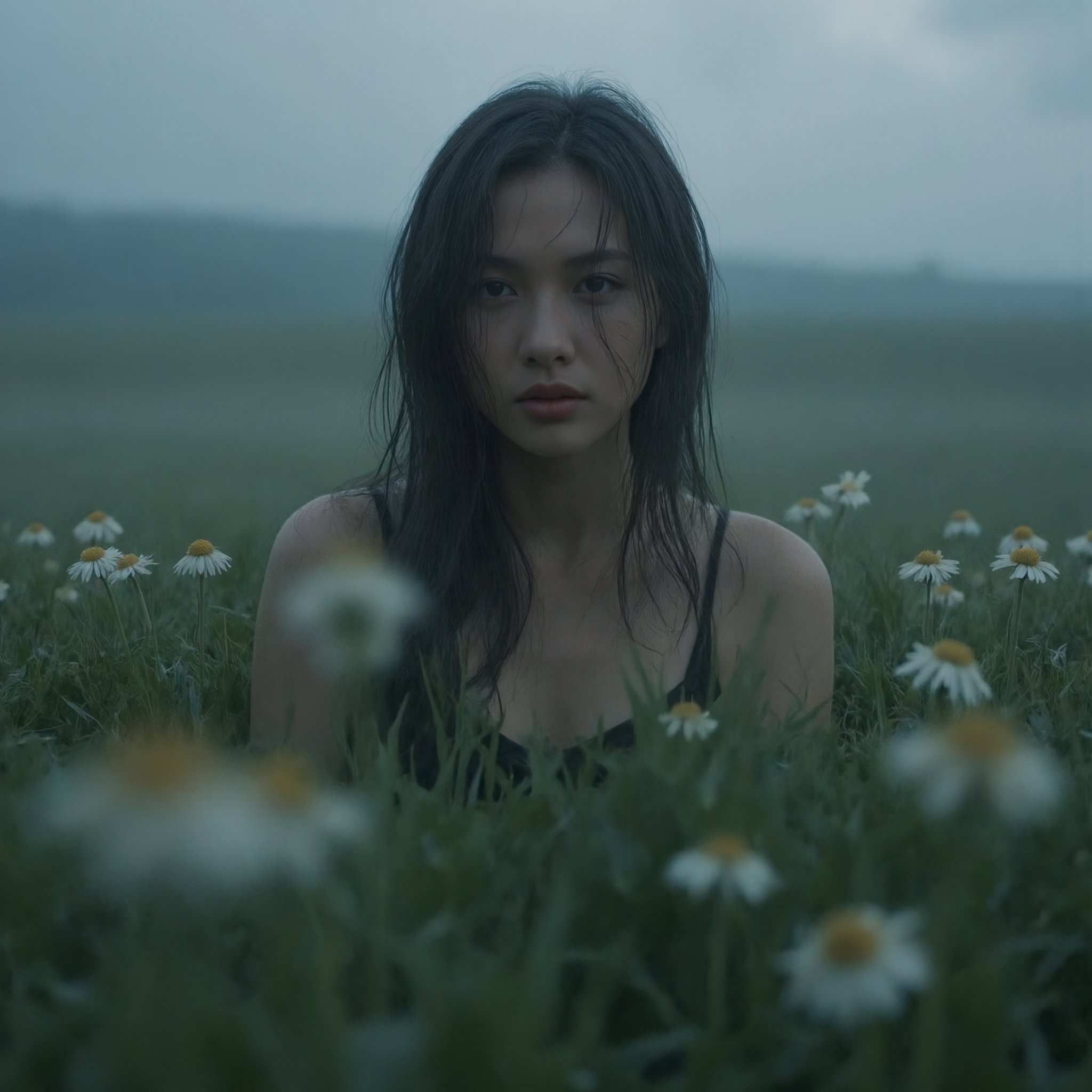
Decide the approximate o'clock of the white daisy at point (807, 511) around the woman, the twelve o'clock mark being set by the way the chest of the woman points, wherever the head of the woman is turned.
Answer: The white daisy is roughly at 7 o'clock from the woman.

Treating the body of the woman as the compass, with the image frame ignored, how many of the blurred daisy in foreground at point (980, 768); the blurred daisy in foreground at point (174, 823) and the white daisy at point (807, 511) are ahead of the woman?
2

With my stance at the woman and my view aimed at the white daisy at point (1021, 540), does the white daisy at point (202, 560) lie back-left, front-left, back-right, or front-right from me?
back-left

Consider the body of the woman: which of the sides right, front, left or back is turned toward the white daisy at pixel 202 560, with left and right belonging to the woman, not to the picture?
right

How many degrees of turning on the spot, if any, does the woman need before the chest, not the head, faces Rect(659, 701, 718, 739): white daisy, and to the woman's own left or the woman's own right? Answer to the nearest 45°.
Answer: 0° — they already face it

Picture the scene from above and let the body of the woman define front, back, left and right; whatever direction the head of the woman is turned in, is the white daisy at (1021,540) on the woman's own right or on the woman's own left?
on the woman's own left

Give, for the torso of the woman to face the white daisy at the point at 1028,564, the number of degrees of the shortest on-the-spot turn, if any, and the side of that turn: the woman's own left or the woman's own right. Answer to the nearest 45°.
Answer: approximately 90° to the woman's own left

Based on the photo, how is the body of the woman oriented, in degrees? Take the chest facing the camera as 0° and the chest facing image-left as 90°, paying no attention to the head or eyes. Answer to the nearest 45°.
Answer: approximately 0°

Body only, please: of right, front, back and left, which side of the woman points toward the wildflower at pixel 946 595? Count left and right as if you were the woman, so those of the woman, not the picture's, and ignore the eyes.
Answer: left

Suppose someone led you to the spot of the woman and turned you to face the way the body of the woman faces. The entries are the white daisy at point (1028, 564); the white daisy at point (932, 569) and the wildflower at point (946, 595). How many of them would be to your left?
3
